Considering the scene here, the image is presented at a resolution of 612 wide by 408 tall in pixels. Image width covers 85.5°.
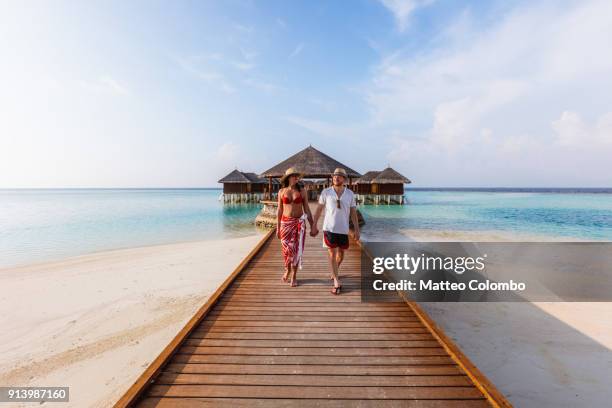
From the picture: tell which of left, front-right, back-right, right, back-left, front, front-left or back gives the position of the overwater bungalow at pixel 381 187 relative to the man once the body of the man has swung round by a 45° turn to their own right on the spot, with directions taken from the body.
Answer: back-right

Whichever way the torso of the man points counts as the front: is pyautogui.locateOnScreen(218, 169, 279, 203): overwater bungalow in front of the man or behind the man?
behind

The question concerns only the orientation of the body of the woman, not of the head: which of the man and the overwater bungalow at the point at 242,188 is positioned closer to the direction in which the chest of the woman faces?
the man

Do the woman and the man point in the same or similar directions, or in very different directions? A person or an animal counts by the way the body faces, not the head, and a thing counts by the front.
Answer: same or similar directions

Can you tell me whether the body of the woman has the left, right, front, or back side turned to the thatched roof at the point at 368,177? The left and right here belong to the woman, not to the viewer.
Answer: back

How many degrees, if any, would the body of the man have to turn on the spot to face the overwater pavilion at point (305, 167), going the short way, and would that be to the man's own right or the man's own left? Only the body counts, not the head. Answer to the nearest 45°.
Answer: approximately 180°

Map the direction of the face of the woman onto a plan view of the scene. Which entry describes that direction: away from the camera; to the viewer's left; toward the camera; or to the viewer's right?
toward the camera

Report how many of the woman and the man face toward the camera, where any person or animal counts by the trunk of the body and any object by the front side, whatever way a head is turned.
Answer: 2

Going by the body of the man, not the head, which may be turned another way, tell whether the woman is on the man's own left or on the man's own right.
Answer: on the man's own right

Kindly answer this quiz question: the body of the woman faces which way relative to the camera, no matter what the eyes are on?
toward the camera

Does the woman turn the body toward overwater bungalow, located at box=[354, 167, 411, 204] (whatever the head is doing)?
no

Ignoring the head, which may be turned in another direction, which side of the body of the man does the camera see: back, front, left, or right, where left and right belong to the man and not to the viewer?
front
